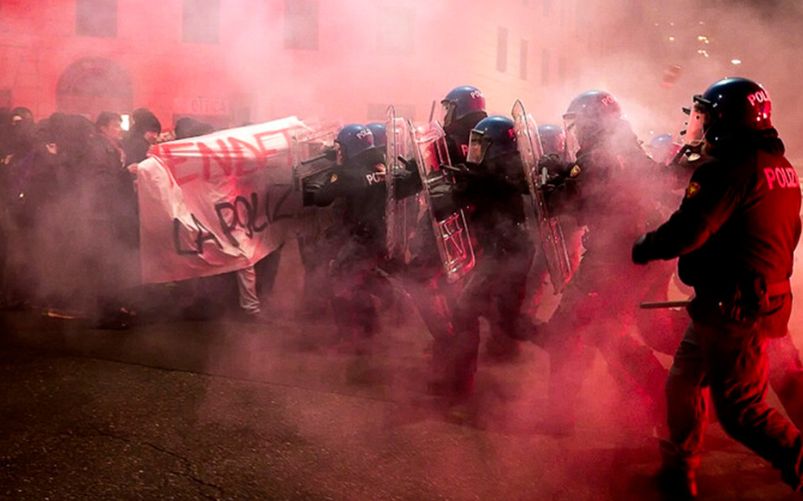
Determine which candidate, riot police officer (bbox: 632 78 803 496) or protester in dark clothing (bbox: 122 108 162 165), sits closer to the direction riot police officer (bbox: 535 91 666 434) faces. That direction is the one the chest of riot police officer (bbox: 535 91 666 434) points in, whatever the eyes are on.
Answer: the protester in dark clothing

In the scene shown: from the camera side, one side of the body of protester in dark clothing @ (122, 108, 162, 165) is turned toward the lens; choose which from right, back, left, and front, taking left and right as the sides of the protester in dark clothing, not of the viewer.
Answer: right

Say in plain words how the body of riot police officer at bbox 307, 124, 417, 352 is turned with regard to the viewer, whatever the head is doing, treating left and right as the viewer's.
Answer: facing away from the viewer and to the left of the viewer

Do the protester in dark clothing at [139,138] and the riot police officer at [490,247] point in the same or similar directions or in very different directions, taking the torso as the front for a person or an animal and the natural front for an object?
very different directions

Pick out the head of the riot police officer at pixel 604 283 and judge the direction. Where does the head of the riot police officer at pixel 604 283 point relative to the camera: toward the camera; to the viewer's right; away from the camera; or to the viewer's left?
to the viewer's left

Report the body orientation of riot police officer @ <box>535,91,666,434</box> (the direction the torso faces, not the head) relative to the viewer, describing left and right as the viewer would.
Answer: facing to the left of the viewer

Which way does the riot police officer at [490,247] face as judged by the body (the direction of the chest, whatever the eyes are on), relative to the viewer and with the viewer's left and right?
facing to the left of the viewer

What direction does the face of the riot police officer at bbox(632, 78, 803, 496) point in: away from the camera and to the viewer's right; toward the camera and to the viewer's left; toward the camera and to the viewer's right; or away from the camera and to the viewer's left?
away from the camera and to the viewer's left

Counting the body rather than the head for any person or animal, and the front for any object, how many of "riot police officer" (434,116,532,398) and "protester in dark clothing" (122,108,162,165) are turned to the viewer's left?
1

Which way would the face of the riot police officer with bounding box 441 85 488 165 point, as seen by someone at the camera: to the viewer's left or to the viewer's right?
to the viewer's left
